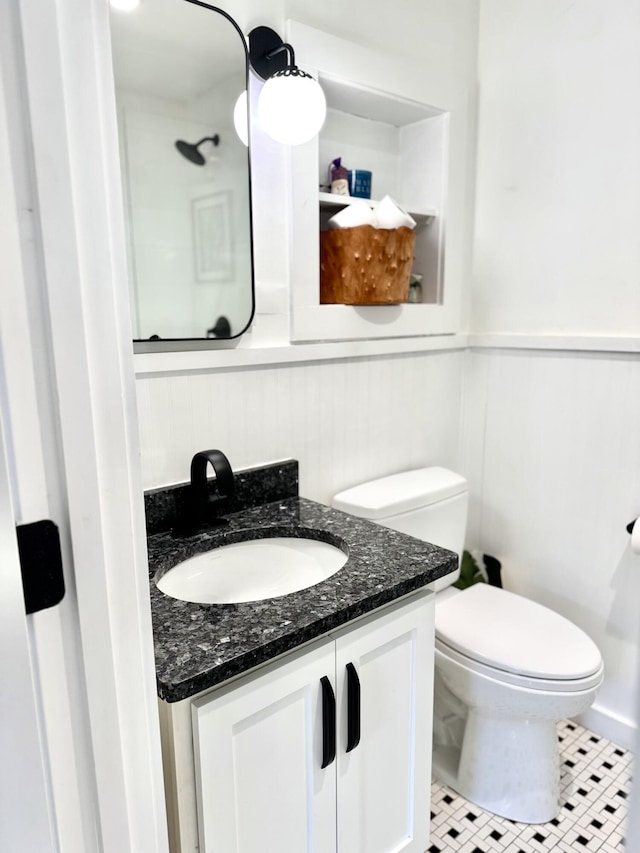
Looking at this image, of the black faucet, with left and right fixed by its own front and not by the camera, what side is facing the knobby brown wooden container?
left

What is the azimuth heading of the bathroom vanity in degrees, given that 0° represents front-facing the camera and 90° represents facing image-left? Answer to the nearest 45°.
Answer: approximately 315°

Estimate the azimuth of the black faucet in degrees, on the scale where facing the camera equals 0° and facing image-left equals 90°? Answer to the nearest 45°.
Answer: approximately 315°
